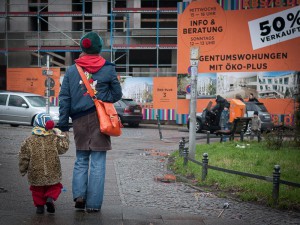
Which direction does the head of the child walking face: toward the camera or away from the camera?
away from the camera

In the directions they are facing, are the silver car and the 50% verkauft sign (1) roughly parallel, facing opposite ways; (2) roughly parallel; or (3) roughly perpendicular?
roughly perpendicular

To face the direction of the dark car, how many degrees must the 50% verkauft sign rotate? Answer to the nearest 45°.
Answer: approximately 90° to its right

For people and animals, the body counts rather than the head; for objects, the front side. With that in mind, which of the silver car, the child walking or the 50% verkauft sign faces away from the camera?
the child walking

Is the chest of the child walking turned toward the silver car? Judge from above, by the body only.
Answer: yes

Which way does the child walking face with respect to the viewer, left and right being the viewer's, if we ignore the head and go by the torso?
facing away from the viewer

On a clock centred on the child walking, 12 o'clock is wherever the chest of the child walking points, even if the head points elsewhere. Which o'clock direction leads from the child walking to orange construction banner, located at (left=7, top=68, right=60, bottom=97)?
The orange construction banner is roughly at 12 o'clock from the child walking.
